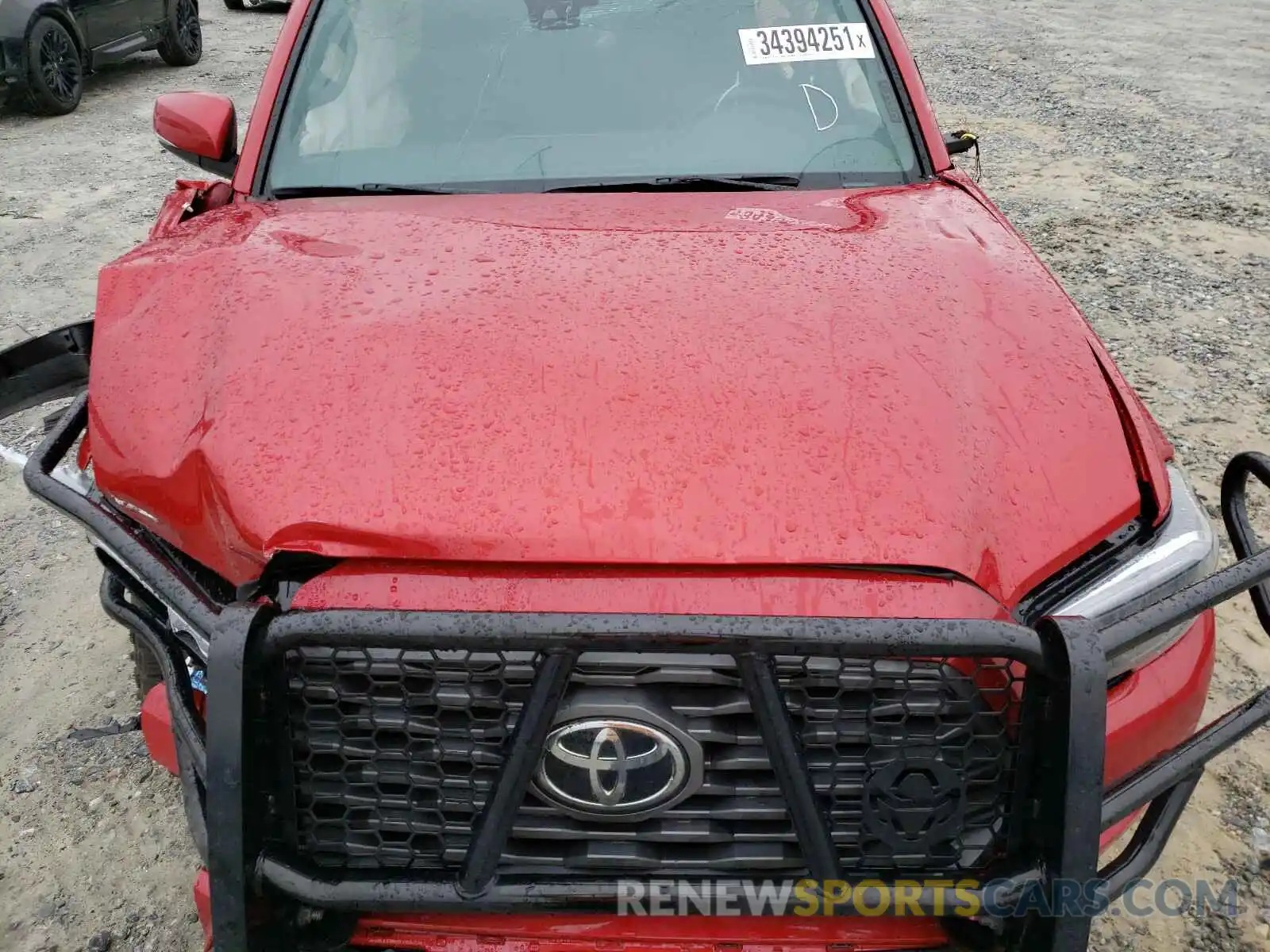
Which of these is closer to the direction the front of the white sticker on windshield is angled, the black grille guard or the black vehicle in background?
the black grille guard

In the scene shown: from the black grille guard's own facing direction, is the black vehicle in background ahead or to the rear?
to the rear

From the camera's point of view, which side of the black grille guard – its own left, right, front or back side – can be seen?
front

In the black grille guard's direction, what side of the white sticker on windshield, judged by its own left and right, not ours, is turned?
front

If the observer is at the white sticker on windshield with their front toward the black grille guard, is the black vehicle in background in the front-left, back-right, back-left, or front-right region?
back-right

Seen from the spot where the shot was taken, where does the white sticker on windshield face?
facing the viewer

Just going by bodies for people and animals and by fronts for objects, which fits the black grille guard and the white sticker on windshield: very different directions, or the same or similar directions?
same or similar directions

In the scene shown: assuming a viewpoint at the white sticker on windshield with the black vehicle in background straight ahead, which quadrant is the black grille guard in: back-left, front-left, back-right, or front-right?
back-left

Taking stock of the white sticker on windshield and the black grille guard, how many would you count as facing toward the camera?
2

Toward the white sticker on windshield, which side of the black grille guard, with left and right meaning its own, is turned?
back

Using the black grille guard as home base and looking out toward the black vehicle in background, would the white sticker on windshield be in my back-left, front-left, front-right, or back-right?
front-right
